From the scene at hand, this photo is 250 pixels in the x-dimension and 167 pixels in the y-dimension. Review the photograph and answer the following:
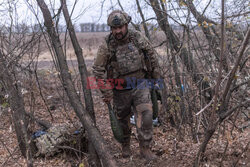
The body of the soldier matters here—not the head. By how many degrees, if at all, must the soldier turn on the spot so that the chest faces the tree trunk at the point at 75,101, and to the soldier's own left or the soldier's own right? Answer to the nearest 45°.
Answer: approximately 90° to the soldier's own right

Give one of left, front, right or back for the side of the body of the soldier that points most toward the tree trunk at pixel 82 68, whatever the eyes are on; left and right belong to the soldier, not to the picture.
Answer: right

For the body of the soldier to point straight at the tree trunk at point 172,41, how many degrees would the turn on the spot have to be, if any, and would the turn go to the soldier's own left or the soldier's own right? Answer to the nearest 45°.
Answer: approximately 135° to the soldier's own left

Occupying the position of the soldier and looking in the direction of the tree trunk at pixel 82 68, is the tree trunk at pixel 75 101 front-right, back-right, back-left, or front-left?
front-left

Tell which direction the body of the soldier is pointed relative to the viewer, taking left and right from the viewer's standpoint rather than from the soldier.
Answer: facing the viewer

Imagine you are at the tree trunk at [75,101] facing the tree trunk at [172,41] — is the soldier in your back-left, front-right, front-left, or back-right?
front-right
